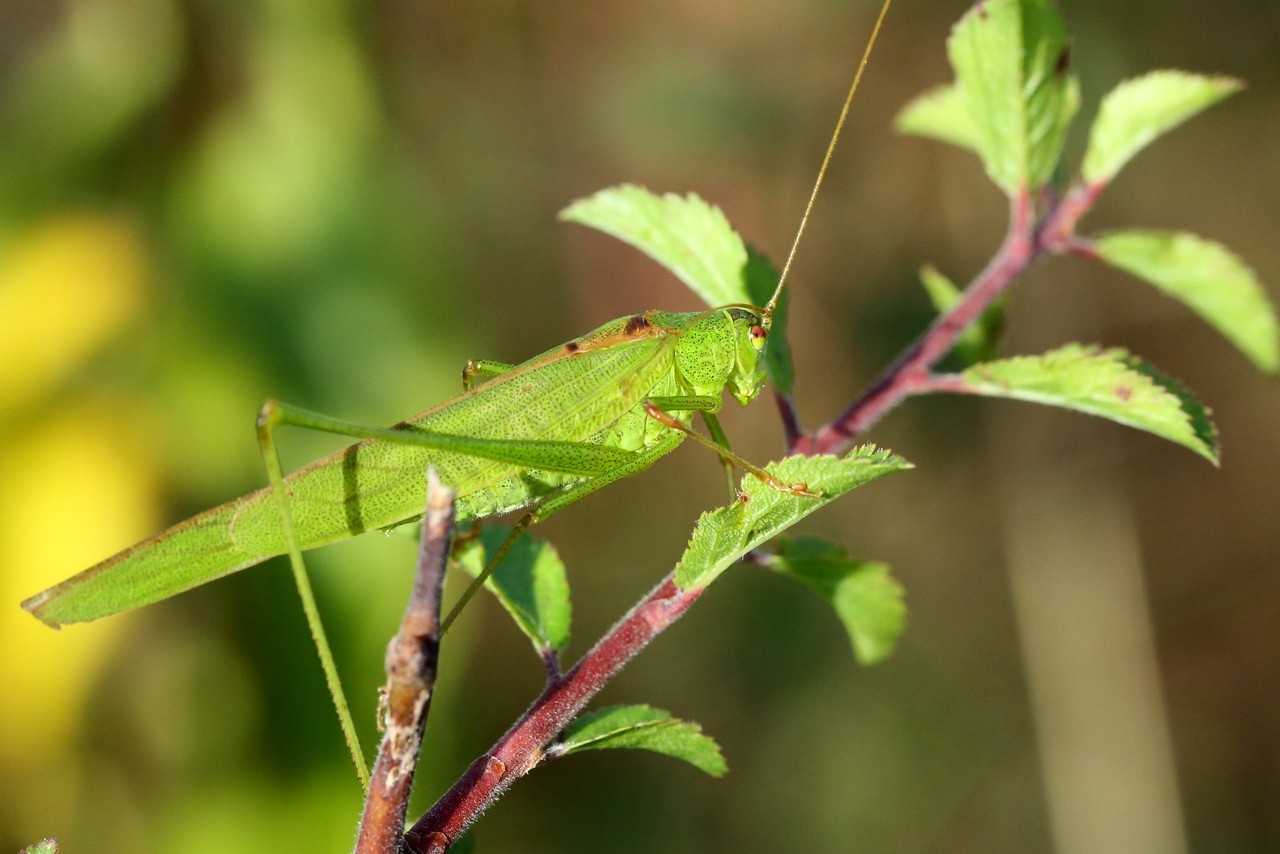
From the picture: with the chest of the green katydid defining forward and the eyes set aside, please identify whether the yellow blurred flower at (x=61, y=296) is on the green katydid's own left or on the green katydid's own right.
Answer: on the green katydid's own left

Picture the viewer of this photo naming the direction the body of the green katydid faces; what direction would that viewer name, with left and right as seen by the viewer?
facing to the right of the viewer

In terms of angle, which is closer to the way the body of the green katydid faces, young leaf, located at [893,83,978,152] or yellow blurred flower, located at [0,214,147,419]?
the young leaf

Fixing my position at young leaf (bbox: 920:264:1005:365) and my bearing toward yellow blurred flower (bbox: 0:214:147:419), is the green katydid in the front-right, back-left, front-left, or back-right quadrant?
front-left

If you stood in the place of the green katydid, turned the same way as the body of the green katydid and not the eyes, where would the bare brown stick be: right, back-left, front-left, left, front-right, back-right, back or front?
right

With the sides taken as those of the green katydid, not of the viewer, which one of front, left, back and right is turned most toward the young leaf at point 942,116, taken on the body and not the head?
front
